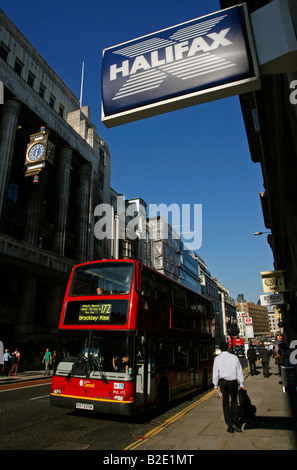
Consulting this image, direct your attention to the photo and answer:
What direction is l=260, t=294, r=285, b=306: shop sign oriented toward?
toward the camera

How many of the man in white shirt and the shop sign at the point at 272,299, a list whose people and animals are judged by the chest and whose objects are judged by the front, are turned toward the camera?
1

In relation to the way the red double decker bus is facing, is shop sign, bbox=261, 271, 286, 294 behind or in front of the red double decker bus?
behind

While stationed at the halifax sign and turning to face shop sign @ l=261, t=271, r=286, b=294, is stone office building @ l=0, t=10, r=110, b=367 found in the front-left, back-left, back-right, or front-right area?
front-left

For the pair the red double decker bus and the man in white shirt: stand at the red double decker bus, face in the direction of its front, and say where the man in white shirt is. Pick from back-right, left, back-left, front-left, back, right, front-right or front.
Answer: left

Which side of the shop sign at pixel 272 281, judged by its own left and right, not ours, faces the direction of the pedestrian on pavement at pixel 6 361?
right

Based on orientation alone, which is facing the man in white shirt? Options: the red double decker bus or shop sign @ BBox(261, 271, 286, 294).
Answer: the shop sign

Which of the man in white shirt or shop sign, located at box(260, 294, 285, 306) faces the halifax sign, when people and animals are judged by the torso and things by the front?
the shop sign

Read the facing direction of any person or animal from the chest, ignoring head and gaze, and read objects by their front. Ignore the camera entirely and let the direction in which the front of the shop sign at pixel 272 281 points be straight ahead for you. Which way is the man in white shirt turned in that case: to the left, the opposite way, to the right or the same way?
the opposite way

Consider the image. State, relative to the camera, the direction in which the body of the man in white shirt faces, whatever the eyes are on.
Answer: away from the camera

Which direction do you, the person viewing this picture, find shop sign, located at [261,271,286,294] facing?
facing the viewer

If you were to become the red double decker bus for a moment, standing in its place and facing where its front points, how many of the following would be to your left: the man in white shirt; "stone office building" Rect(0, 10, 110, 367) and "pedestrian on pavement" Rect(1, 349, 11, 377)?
1

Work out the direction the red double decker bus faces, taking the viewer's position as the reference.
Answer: facing the viewer and to the left of the viewer

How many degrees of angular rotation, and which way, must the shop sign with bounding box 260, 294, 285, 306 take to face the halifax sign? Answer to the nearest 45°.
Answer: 0° — it already faces it

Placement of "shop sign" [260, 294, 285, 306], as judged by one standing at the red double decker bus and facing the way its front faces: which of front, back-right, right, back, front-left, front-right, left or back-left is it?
back

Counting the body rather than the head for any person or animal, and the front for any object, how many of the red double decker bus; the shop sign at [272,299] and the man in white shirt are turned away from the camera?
1
